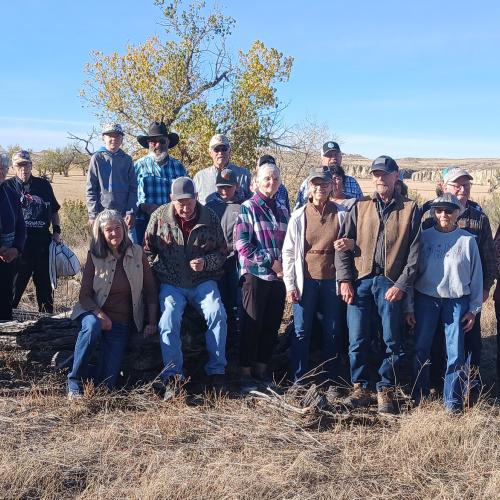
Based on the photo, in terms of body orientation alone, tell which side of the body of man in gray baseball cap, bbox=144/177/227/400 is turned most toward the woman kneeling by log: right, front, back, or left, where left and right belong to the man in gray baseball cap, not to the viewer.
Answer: right

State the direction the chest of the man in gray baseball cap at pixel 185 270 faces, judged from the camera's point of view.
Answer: toward the camera

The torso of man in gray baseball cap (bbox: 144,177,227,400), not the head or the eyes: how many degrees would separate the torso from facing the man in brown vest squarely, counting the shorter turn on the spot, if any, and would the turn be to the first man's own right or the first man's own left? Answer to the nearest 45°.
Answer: approximately 90° to the first man's own left

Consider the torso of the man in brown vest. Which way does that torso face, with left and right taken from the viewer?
facing the viewer

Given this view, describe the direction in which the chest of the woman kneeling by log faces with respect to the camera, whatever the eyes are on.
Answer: toward the camera
